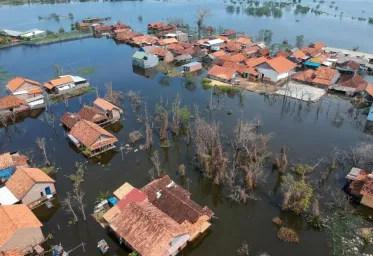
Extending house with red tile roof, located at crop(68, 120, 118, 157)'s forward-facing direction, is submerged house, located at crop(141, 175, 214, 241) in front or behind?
in front

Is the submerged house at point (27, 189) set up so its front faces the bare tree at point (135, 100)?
no

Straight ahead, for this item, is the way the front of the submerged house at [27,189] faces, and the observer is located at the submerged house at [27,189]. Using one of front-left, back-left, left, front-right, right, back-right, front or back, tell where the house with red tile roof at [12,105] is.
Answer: back-left

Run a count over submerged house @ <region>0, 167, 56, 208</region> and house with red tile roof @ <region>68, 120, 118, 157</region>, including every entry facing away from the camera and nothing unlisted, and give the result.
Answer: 0

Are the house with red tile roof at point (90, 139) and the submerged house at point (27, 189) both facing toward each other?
no

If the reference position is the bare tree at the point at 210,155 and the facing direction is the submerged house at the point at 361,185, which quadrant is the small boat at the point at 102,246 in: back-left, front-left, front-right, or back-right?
back-right

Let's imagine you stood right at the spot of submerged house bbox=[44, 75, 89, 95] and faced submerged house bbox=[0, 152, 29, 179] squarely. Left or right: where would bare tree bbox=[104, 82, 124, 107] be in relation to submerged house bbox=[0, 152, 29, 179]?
left

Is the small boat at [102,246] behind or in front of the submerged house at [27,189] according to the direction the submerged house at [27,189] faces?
in front

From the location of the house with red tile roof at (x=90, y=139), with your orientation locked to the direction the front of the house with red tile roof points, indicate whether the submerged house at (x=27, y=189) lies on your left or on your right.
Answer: on your right

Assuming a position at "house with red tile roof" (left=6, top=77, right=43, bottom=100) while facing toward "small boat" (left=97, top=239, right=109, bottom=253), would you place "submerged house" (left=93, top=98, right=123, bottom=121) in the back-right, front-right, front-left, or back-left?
front-left

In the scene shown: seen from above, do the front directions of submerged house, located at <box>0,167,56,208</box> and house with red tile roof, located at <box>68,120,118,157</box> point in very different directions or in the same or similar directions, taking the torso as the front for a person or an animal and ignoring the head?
same or similar directions

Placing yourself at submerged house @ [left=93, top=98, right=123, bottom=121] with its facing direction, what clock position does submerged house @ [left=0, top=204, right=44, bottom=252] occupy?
submerged house @ [left=0, top=204, right=44, bottom=252] is roughly at 2 o'clock from submerged house @ [left=93, top=98, right=123, bottom=121].
